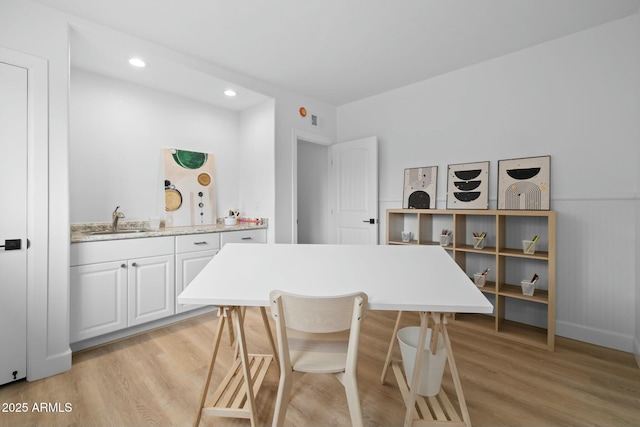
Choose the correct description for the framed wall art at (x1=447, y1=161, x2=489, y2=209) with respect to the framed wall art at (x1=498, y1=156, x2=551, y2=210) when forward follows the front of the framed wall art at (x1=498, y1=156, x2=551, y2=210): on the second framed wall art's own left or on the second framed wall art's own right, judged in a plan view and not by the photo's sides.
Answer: on the second framed wall art's own right

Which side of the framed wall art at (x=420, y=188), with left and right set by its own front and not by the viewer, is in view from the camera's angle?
front

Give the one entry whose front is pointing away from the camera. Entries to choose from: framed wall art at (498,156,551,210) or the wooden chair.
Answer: the wooden chair

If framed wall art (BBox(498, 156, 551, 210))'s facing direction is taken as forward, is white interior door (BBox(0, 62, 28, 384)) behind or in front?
in front

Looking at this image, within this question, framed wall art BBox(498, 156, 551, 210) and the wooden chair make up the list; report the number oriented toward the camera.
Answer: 1

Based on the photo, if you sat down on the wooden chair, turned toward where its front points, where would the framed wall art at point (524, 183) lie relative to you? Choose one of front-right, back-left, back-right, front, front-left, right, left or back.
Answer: front-right

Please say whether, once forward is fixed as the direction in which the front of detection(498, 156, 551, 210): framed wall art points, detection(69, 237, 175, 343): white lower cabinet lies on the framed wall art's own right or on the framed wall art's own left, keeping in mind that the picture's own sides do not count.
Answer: on the framed wall art's own right

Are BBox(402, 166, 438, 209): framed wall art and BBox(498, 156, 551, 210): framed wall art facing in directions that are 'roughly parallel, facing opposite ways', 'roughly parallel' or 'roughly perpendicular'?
roughly parallel

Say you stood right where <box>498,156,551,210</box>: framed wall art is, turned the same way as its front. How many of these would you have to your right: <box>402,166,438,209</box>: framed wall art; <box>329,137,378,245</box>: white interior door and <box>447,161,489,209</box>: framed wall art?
3

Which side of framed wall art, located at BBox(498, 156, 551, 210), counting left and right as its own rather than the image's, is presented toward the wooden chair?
front

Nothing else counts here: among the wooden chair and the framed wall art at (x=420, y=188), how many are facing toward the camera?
1

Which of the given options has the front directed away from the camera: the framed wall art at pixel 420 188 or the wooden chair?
the wooden chair

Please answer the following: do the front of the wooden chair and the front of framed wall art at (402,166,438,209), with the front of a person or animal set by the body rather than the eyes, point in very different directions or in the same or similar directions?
very different directions

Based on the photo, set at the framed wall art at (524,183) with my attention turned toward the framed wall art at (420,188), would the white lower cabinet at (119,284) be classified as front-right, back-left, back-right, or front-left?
front-left

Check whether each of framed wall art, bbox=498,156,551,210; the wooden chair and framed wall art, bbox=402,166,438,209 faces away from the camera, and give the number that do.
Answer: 1

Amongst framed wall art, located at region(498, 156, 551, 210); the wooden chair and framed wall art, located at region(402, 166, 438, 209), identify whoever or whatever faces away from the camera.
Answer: the wooden chair

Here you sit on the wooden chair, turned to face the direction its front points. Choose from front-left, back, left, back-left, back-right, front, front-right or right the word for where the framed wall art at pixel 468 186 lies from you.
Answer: front-right
